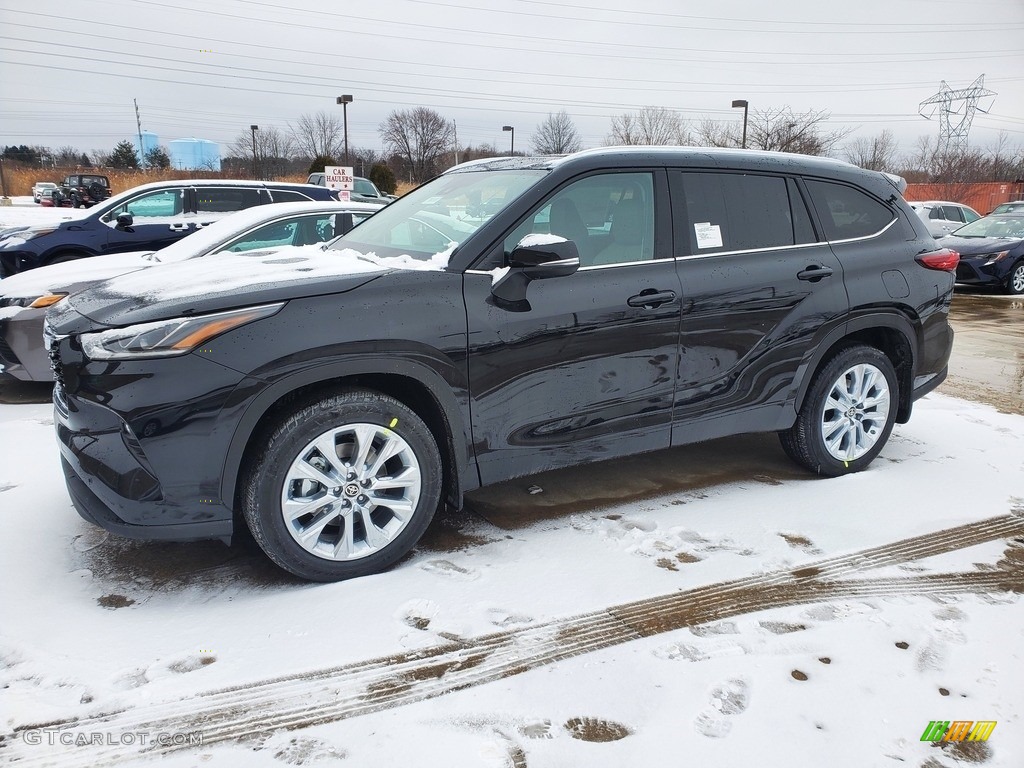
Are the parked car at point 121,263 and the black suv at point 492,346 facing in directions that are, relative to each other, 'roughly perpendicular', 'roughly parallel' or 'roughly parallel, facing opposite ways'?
roughly parallel

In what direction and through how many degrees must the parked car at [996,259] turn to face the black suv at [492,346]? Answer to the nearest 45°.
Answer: approximately 45° to its left

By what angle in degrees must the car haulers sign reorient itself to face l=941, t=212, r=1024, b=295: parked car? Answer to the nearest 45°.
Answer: approximately 45° to its left

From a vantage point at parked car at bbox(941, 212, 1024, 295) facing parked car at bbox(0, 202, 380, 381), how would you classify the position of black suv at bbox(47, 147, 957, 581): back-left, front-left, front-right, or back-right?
front-left

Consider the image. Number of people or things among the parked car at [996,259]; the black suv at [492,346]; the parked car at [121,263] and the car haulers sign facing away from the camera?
0

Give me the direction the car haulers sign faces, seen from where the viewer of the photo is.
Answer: facing the viewer

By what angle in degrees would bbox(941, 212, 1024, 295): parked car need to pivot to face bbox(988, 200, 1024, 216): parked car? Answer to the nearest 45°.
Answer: approximately 135° to its right

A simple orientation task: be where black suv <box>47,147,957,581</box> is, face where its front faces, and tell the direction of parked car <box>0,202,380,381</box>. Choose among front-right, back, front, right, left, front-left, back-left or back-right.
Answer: right

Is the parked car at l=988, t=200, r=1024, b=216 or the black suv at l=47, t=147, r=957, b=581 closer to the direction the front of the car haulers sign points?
the black suv

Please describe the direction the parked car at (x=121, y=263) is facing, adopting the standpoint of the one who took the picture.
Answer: facing the viewer and to the left of the viewer

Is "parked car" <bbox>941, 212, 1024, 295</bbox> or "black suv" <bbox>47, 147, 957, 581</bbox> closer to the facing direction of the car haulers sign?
the black suv

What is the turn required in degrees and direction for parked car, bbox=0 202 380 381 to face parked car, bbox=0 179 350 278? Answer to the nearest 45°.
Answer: approximately 135° to its right

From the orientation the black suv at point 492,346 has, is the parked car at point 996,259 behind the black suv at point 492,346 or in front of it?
behind
